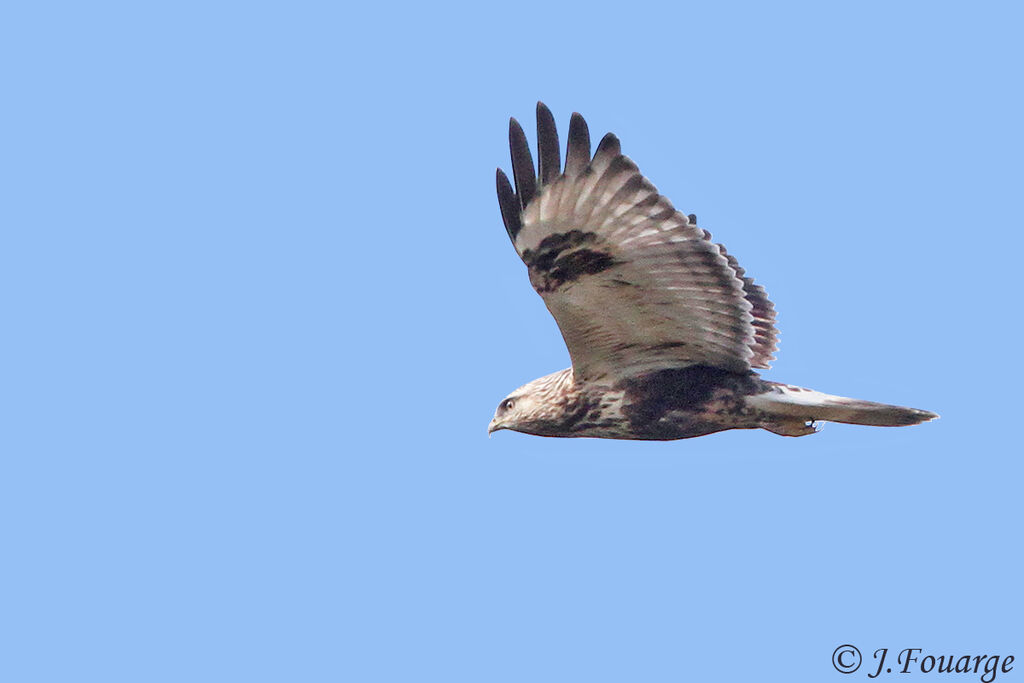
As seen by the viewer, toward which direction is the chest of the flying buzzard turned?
to the viewer's left
